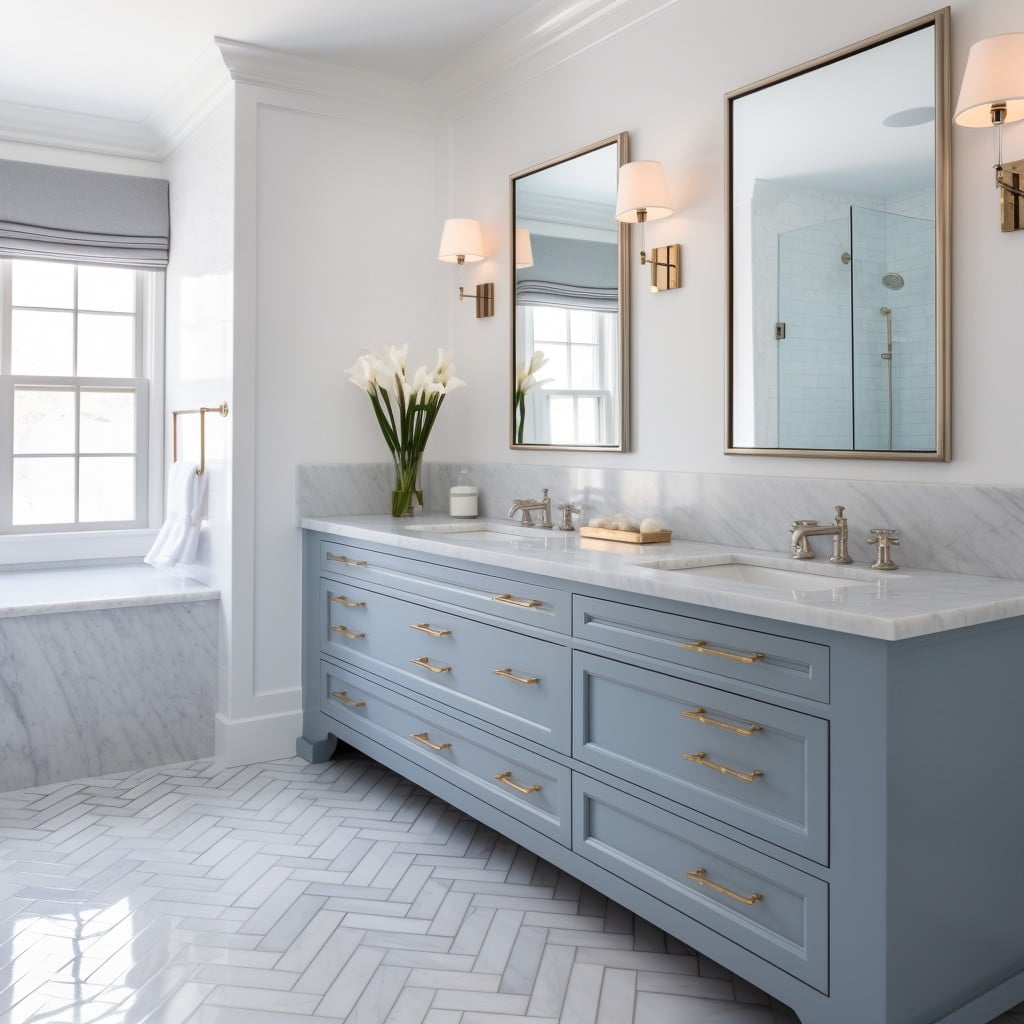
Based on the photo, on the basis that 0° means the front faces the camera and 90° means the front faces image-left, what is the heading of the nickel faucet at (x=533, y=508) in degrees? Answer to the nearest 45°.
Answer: approximately 45°

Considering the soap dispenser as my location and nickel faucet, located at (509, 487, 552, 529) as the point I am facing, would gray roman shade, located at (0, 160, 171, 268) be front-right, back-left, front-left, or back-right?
back-right

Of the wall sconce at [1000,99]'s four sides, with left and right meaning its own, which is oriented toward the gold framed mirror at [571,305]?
right

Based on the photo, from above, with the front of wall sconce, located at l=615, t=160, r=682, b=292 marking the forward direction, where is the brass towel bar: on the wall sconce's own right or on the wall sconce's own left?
on the wall sconce's own right

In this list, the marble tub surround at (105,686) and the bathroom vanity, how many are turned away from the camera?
0

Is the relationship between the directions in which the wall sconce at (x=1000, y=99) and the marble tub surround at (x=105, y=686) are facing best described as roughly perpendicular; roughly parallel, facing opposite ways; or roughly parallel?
roughly perpendicular

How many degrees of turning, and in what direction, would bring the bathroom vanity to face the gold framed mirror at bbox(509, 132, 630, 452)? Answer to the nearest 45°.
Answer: approximately 135° to its right

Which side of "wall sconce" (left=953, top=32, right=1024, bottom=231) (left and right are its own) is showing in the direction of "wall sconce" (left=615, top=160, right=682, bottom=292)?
right
